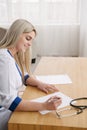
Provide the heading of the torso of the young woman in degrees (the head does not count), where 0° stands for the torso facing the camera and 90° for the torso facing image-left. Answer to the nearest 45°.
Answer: approximately 270°

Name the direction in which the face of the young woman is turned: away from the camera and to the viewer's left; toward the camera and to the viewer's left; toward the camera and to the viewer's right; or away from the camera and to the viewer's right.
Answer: toward the camera and to the viewer's right
